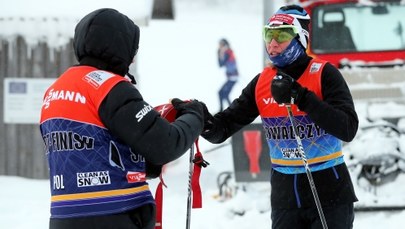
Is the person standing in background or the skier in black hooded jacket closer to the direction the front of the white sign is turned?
the skier in black hooded jacket

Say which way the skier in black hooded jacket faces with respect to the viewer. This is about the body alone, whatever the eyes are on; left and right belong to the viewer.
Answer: facing away from the viewer and to the right of the viewer

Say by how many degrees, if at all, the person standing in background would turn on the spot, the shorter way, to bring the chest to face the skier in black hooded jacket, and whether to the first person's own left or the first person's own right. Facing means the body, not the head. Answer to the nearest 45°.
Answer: approximately 90° to the first person's own left

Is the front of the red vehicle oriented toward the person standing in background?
no

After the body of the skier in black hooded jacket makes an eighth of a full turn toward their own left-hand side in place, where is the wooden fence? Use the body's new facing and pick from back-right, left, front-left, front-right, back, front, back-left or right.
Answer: front

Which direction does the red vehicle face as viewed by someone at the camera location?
facing the viewer

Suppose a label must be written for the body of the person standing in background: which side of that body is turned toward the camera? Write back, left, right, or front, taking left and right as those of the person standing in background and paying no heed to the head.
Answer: left

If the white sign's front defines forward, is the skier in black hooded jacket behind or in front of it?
in front

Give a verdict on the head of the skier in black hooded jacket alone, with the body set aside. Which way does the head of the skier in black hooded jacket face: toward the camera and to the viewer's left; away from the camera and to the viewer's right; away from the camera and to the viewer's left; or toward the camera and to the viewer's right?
away from the camera and to the viewer's right

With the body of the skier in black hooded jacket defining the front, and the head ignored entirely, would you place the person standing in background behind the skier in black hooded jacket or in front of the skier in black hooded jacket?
in front

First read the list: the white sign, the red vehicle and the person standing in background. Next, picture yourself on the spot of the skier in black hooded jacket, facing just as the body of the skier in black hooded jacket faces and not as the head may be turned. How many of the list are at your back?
0

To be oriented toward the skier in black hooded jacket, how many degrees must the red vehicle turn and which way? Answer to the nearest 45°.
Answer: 0° — it already faces them

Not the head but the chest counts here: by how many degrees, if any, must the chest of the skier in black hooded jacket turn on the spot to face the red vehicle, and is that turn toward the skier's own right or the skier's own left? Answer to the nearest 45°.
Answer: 0° — they already face it
